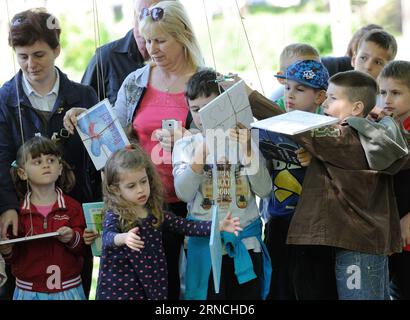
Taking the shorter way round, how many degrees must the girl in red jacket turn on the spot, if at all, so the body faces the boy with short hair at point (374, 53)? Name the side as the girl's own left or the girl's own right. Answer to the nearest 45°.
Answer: approximately 90° to the girl's own left

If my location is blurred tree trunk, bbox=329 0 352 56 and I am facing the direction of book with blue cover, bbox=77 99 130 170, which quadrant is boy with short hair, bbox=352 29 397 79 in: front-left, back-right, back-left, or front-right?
front-left

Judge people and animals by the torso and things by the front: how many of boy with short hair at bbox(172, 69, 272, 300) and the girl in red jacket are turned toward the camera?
2

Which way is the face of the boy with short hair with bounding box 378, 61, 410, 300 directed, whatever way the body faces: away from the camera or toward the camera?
toward the camera

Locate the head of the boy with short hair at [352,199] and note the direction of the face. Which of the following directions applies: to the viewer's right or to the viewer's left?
to the viewer's left

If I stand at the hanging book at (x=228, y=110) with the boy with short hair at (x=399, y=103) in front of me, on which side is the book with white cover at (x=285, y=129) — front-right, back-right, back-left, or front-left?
front-right

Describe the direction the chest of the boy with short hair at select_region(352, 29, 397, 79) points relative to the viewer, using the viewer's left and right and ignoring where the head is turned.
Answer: facing the viewer and to the left of the viewer

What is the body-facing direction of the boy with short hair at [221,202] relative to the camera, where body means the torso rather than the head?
toward the camera

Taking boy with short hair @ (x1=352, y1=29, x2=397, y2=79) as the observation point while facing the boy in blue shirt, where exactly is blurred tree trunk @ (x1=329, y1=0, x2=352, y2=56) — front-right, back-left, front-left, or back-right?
back-right

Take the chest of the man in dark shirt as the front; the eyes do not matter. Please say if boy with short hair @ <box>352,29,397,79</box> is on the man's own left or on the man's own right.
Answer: on the man's own left

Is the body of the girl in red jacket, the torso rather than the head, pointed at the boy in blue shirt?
no

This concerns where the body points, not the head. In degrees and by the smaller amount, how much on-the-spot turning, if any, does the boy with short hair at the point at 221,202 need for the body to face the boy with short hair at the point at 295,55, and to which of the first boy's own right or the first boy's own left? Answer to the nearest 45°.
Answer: approximately 135° to the first boy's own left

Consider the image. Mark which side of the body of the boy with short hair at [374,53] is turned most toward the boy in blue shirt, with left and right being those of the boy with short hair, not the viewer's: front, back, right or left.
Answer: front

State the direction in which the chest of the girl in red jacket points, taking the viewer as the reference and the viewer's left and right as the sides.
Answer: facing the viewer
